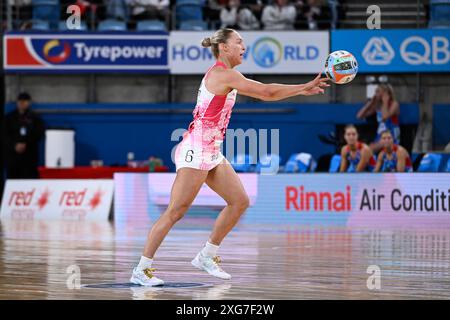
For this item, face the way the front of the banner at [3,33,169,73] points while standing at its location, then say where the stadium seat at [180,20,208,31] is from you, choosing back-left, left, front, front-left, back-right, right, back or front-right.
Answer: left

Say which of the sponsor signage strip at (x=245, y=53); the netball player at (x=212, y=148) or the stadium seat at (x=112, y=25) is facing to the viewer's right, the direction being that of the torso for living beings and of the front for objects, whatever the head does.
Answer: the netball player

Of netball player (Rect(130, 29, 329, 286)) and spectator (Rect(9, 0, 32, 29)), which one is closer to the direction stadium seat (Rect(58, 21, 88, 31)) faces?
the netball player

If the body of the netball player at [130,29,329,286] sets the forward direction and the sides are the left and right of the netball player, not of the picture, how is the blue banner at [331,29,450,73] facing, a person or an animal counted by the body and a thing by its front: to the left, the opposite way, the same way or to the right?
to the right

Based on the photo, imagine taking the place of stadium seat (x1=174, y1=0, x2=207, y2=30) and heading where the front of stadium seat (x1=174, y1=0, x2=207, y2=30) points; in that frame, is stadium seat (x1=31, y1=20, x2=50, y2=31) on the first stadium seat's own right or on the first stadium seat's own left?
on the first stadium seat's own right

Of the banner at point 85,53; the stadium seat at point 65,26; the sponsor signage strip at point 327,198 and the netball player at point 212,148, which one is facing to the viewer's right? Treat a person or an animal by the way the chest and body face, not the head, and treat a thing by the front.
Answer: the netball player

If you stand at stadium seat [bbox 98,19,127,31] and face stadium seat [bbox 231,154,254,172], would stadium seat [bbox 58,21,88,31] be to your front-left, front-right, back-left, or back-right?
back-right

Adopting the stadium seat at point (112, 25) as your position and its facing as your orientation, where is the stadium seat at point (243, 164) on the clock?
the stadium seat at point (243, 164) is roughly at 11 o'clock from the stadium seat at point (112, 25).

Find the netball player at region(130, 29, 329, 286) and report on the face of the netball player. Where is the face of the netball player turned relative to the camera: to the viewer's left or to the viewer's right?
to the viewer's right

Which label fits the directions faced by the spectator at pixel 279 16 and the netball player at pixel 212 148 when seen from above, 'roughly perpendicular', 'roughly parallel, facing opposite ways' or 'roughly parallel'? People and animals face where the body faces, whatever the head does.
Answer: roughly perpendicular

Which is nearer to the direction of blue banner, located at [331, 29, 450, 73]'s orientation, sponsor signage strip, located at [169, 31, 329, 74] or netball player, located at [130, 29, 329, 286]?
the netball player

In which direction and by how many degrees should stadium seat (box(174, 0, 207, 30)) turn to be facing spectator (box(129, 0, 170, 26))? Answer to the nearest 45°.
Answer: approximately 90° to its right
